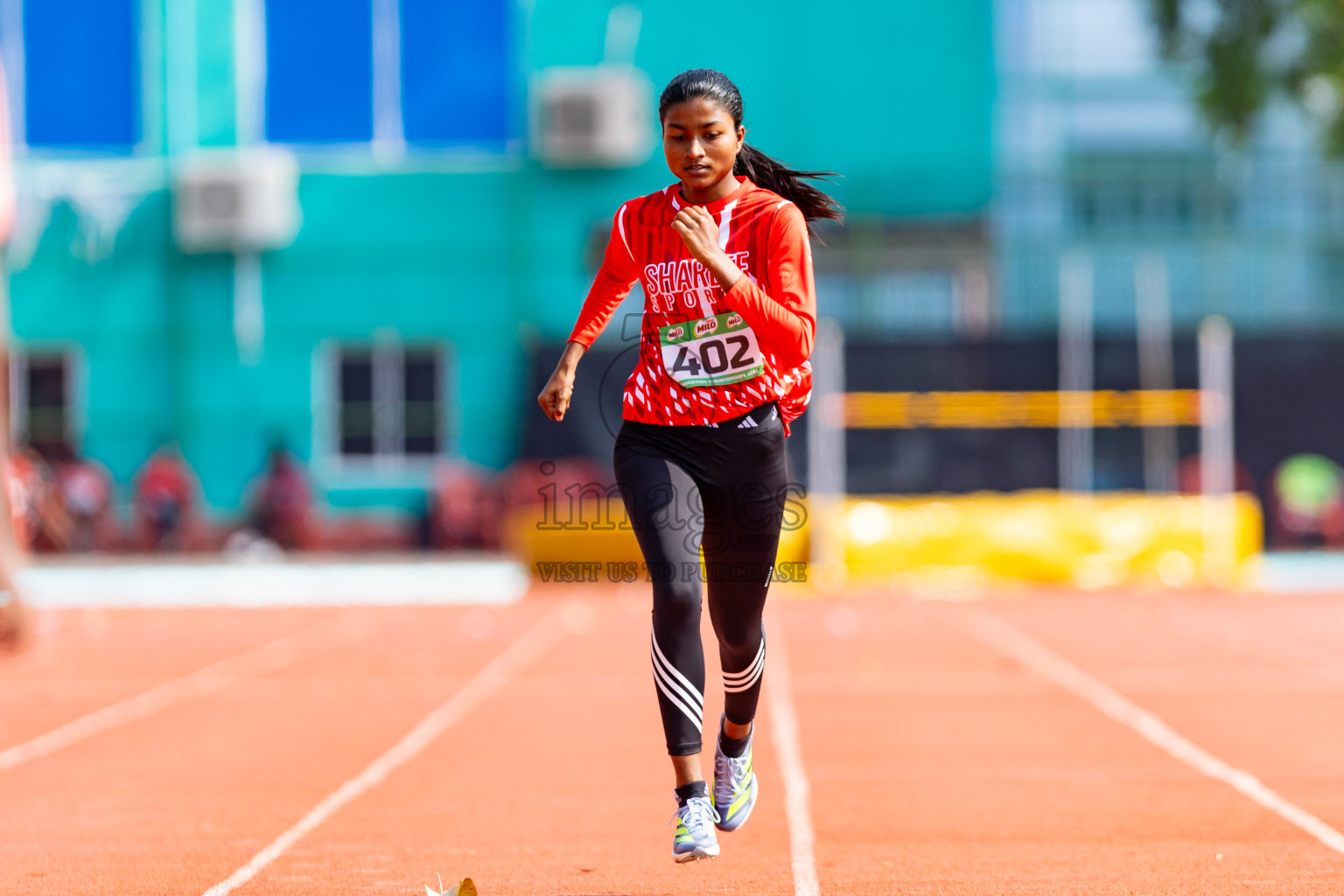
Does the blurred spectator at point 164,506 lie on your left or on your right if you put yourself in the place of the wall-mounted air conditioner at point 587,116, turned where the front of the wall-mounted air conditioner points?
on your right

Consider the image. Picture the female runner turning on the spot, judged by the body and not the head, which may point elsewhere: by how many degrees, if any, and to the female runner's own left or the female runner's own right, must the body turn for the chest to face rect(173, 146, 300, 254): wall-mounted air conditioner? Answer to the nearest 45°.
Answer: approximately 180°

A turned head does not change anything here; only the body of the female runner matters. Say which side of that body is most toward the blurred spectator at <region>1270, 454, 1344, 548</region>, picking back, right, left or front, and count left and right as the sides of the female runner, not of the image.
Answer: back

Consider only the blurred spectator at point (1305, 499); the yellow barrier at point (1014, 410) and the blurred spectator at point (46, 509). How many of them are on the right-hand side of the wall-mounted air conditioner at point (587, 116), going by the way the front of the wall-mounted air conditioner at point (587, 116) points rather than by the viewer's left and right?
1

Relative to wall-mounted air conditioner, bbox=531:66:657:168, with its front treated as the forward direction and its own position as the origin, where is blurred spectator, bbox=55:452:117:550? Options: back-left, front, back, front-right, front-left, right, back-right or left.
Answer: right

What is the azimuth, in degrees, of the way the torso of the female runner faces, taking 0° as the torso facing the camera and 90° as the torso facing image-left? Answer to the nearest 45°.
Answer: approximately 0°

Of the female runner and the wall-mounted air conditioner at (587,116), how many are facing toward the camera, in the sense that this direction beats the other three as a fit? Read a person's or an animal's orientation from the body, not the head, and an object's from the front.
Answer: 2

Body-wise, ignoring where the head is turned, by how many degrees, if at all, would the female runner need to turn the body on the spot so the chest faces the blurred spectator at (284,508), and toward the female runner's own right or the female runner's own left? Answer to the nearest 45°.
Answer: approximately 180°

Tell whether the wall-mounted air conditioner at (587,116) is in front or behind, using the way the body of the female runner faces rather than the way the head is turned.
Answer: behind

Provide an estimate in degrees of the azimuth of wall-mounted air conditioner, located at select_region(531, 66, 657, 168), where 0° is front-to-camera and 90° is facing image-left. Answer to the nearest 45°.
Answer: approximately 0°

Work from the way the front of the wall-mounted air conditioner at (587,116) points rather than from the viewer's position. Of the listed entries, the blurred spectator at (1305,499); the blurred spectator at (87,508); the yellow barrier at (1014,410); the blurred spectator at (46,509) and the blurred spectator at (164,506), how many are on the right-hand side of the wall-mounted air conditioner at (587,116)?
3

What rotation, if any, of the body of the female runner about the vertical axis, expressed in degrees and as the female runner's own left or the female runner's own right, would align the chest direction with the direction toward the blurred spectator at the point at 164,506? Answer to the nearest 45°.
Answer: approximately 180°
